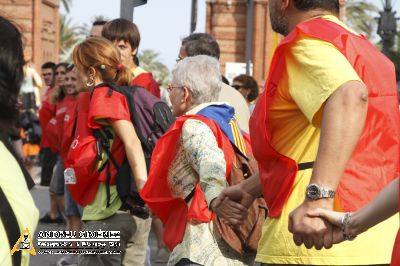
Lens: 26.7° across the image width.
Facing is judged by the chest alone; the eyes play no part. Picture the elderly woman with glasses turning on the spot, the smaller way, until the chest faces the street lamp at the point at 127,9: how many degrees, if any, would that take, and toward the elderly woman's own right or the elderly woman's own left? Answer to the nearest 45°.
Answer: approximately 90° to the elderly woman's own right

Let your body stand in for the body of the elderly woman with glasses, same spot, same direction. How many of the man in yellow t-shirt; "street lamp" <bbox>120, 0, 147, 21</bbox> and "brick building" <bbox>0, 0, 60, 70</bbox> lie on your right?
2

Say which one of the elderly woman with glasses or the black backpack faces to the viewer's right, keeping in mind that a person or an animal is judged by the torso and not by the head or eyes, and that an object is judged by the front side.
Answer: the black backpack

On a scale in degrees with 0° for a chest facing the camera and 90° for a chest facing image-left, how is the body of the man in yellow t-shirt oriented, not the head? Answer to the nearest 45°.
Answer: approximately 90°

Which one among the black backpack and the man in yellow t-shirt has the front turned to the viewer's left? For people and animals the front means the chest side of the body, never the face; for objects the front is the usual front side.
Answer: the man in yellow t-shirt

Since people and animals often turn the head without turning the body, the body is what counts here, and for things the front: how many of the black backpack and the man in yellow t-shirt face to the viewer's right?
1

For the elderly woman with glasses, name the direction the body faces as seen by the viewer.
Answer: to the viewer's left
